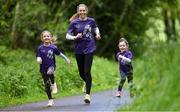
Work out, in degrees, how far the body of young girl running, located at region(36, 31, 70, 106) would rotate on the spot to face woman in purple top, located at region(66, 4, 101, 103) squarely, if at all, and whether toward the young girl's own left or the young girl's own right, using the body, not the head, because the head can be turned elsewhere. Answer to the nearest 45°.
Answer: approximately 90° to the young girl's own left

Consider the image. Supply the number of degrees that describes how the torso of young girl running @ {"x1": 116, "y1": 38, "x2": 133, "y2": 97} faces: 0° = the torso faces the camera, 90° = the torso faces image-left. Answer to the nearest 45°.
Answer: approximately 45°

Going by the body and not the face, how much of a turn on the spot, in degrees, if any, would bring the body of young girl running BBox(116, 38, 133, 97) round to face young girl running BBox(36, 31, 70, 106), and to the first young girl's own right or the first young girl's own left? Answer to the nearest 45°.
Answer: approximately 45° to the first young girl's own right

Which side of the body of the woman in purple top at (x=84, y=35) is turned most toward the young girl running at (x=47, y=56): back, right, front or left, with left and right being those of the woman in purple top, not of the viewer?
right

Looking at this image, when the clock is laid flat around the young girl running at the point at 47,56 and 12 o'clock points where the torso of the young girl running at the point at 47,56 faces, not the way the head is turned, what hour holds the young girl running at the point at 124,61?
the young girl running at the point at 124,61 is roughly at 9 o'clock from the young girl running at the point at 47,56.

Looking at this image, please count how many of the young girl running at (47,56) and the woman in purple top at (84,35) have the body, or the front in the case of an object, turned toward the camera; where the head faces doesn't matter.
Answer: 2

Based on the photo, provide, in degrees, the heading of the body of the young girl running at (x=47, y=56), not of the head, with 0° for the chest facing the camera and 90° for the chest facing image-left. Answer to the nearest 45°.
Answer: approximately 0°

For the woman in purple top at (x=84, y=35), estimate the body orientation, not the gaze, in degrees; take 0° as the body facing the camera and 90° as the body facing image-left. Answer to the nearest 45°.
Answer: approximately 0°
